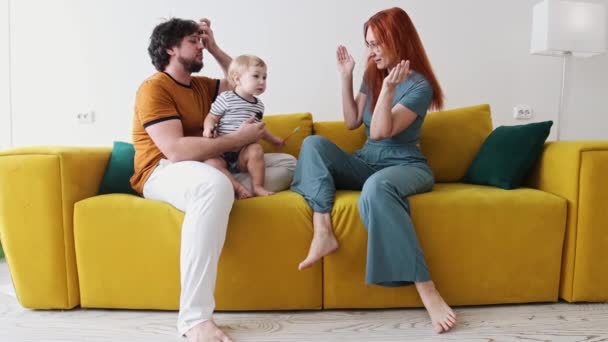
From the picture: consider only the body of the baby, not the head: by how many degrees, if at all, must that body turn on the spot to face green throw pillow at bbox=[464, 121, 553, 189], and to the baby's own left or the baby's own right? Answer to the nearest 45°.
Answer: approximately 45° to the baby's own left

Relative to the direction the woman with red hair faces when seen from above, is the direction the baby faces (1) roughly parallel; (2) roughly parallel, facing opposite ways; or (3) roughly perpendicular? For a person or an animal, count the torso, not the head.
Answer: roughly perpendicular

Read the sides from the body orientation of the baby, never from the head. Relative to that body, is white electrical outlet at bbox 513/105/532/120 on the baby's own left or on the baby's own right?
on the baby's own left

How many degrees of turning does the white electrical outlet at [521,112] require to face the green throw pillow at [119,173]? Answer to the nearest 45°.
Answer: approximately 45° to its right

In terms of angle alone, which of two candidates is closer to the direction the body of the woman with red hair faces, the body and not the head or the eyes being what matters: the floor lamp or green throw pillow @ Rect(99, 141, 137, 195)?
the green throw pillow

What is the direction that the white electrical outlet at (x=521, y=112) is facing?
toward the camera

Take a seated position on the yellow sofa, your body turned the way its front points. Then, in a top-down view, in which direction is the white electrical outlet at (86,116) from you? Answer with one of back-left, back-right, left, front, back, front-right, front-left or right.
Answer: back-right

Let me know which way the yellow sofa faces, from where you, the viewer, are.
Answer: facing the viewer

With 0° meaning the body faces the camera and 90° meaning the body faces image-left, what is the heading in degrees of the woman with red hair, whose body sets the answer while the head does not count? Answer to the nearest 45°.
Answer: approximately 45°

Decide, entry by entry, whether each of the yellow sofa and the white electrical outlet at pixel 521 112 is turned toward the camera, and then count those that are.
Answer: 2

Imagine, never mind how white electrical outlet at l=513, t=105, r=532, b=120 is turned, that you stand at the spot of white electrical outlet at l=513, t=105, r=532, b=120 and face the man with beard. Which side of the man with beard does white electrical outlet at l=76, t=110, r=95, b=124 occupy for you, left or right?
right

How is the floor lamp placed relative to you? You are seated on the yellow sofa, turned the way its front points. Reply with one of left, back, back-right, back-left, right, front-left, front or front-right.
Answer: back-left

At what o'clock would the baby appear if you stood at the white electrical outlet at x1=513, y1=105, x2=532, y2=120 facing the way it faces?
The baby is roughly at 1 o'clock from the white electrical outlet.

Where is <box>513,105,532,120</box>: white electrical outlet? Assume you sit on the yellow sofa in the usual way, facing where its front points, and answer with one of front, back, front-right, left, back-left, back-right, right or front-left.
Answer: back-left
